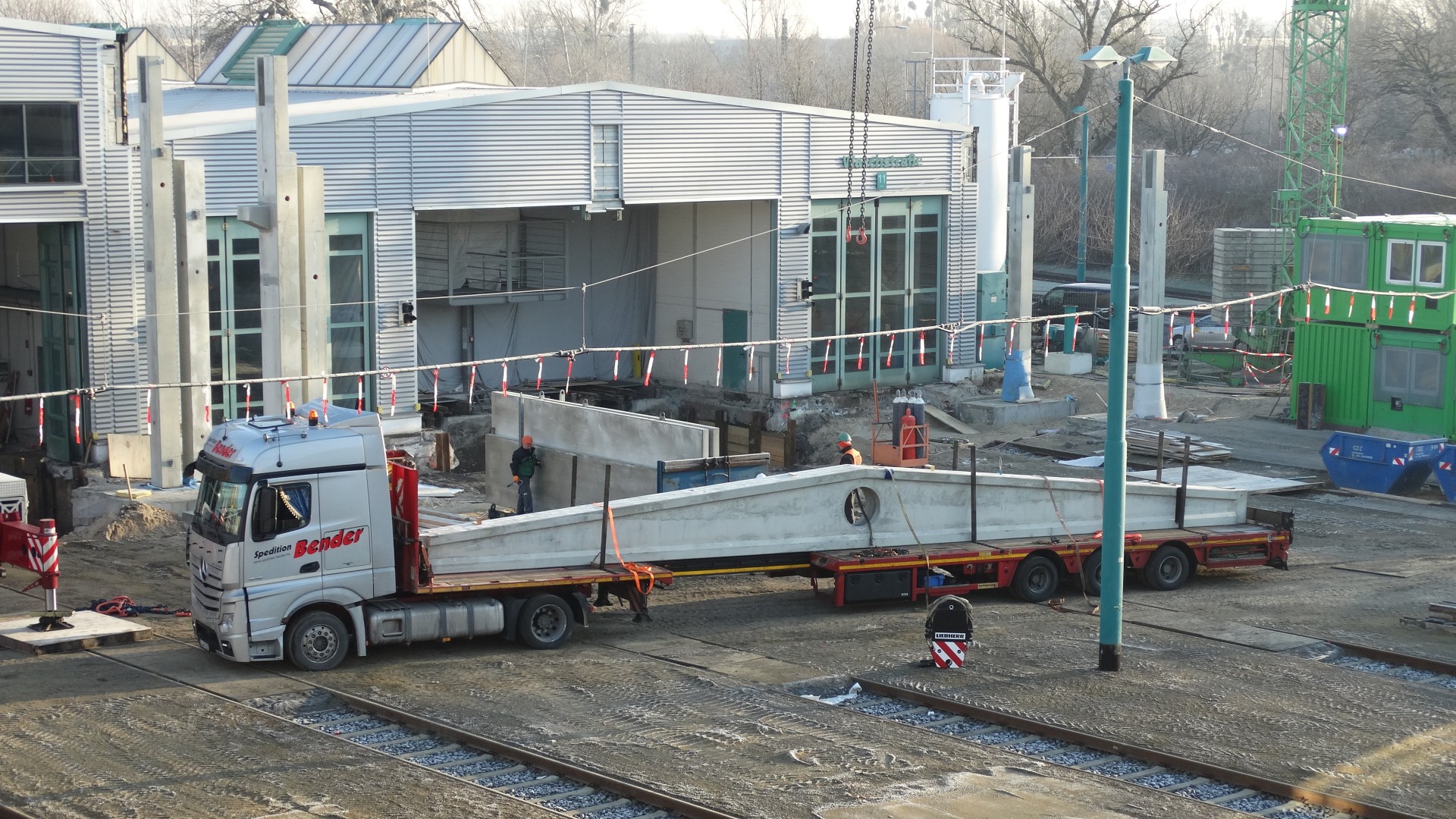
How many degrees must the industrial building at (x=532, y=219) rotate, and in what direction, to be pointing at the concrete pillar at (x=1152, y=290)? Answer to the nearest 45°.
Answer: approximately 90° to its left

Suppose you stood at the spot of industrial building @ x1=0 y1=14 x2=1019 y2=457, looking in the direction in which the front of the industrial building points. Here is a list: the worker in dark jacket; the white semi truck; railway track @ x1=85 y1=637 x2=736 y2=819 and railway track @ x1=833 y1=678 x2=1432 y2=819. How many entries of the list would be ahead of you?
4

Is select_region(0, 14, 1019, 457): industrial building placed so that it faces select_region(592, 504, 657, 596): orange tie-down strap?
yes

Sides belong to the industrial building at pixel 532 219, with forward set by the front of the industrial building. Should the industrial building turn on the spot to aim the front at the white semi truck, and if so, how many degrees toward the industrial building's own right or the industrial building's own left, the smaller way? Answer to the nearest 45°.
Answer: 0° — it already faces it

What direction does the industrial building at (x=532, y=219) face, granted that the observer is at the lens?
facing the viewer

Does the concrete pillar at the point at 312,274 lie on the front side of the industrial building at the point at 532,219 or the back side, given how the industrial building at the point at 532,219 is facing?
on the front side

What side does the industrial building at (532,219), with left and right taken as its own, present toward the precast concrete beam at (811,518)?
front

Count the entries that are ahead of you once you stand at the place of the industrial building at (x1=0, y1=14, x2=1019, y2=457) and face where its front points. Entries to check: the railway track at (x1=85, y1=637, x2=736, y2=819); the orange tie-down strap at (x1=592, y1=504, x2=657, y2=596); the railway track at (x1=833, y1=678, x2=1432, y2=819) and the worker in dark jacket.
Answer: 4

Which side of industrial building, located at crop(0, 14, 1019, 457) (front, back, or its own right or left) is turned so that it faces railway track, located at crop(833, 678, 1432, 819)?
front

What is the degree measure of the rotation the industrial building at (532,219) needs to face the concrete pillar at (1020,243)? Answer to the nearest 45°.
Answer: approximately 90° to its left

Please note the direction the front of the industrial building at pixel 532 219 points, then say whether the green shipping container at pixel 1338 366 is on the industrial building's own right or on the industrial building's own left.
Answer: on the industrial building's own left

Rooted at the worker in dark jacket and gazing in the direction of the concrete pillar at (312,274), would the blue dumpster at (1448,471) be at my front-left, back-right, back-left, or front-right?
back-right

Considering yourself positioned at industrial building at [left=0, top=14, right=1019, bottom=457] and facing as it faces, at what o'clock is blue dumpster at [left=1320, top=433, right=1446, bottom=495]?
The blue dumpster is roughly at 10 o'clock from the industrial building.
